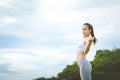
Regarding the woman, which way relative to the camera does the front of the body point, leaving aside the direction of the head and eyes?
to the viewer's left
